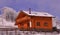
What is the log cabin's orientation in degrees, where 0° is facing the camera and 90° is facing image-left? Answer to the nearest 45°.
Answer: approximately 45°

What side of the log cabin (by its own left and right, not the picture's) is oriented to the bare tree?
right
